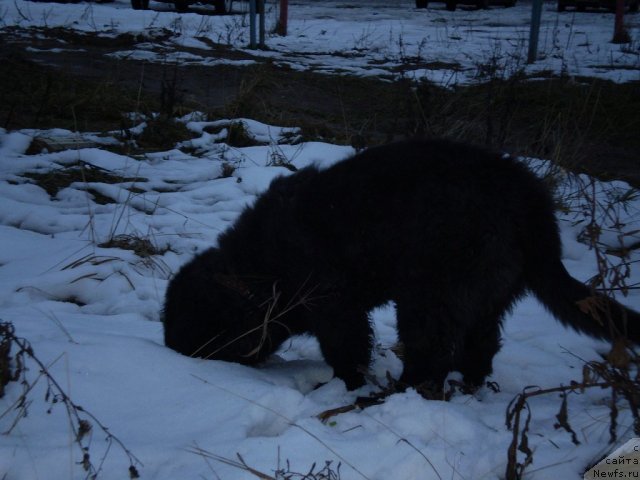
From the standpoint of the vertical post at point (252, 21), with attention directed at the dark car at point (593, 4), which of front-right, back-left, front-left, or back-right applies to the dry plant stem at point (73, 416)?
back-right

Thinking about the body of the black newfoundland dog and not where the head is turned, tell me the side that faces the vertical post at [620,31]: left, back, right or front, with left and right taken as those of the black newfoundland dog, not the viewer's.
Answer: right

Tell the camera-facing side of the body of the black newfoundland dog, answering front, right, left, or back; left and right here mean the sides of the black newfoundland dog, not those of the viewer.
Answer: left

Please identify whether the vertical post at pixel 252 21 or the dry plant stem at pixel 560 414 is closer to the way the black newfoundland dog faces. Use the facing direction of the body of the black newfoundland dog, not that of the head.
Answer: the vertical post

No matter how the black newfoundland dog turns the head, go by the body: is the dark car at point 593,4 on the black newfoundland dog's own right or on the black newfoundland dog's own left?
on the black newfoundland dog's own right

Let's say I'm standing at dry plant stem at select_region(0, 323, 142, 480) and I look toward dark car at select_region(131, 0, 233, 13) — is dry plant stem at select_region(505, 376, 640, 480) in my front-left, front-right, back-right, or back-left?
back-right

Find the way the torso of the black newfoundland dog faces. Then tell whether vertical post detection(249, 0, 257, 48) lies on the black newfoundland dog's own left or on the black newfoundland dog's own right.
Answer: on the black newfoundland dog's own right

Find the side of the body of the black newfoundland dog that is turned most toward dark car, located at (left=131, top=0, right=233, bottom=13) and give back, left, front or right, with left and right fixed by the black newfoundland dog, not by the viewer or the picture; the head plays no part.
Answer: right

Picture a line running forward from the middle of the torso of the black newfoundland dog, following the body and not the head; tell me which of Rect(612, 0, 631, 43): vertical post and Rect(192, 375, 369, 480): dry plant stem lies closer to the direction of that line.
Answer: the dry plant stem

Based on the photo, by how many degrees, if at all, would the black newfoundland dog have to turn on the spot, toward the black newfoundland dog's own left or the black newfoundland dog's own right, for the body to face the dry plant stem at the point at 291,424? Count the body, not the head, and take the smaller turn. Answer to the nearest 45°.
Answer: approximately 45° to the black newfoundland dog's own left

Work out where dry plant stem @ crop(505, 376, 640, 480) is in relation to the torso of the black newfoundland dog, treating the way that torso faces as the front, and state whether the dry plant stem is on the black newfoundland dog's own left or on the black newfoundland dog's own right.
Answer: on the black newfoundland dog's own left

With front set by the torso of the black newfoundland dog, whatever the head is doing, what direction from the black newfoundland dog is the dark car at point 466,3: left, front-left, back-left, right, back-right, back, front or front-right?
right
